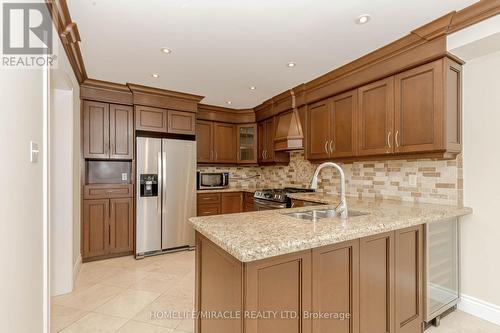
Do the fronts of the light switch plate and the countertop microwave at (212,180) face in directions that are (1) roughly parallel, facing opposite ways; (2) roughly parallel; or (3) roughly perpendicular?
roughly perpendicular

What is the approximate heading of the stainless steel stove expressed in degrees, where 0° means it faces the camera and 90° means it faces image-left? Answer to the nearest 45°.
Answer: approximately 45°

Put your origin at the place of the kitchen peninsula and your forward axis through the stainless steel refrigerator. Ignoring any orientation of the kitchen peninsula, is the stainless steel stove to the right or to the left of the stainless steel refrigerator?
right

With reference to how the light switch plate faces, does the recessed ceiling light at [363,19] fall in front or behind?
in front

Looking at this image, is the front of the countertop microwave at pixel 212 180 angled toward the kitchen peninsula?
yes

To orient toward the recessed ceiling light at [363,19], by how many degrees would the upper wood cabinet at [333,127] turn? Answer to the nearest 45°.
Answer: approximately 45° to its left

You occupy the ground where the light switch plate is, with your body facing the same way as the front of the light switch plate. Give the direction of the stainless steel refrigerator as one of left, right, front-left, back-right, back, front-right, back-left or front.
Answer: left

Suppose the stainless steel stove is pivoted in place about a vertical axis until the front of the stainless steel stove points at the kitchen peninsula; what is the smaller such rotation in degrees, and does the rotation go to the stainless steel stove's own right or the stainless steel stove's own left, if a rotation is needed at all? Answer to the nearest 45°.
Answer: approximately 45° to the stainless steel stove's own left

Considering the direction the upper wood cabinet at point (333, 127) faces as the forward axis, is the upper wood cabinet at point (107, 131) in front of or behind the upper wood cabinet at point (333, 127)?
in front

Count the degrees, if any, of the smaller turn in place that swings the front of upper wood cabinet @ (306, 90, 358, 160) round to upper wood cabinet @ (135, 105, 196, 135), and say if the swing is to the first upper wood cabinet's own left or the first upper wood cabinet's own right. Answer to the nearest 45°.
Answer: approximately 45° to the first upper wood cabinet's own right

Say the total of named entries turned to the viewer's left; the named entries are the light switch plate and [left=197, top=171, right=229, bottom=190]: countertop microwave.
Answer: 0

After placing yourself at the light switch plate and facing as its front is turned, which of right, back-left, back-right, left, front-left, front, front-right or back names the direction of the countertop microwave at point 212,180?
left

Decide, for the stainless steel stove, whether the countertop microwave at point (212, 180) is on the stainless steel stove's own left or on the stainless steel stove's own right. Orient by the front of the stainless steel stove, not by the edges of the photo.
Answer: on the stainless steel stove's own right
